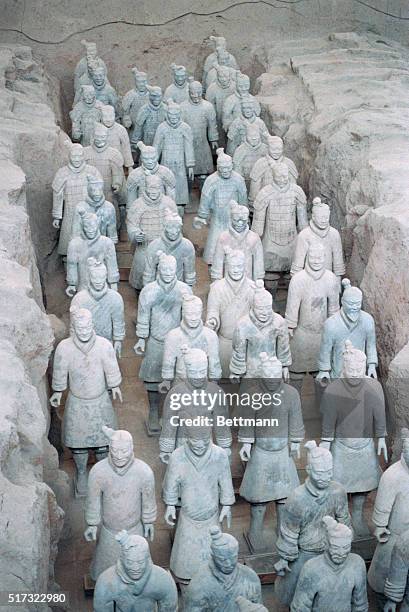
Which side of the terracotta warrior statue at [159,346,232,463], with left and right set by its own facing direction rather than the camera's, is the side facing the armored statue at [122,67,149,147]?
back

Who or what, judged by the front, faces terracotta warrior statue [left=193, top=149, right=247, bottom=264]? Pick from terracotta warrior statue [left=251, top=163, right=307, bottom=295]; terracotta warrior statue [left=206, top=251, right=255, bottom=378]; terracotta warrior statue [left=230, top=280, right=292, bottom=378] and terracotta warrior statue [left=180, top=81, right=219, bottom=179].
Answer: terracotta warrior statue [left=180, top=81, right=219, bottom=179]

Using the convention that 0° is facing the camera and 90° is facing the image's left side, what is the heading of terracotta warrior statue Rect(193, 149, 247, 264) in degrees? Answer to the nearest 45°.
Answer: approximately 0°

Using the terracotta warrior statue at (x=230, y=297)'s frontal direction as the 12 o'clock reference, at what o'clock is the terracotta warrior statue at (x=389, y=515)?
the terracotta warrior statue at (x=389, y=515) is roughly at 11 o'clock from the terracotta warrior statue at (x=230, y=297).

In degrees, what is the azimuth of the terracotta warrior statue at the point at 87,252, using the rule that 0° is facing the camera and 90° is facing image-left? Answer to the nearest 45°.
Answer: approximately 0°

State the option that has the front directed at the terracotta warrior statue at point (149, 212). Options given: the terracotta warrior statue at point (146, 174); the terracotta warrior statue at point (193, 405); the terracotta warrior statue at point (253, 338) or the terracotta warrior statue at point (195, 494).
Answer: the terracotta warrior statue at point (146, 174)

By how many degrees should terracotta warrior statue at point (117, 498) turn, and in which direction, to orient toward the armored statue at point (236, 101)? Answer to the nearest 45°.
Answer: approximately 180°

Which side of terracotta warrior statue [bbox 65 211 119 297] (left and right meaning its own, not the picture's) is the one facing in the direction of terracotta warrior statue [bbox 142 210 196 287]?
left

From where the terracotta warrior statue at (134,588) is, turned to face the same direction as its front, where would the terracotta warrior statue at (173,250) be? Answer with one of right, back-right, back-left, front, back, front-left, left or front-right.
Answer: back

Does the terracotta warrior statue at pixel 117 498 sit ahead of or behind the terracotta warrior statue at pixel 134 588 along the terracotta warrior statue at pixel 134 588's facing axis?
behind

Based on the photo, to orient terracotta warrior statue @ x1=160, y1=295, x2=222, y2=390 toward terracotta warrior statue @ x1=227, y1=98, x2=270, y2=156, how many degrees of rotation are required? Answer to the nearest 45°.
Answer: approximately 180°

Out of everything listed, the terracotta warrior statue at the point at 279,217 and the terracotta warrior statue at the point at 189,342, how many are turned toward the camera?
2
